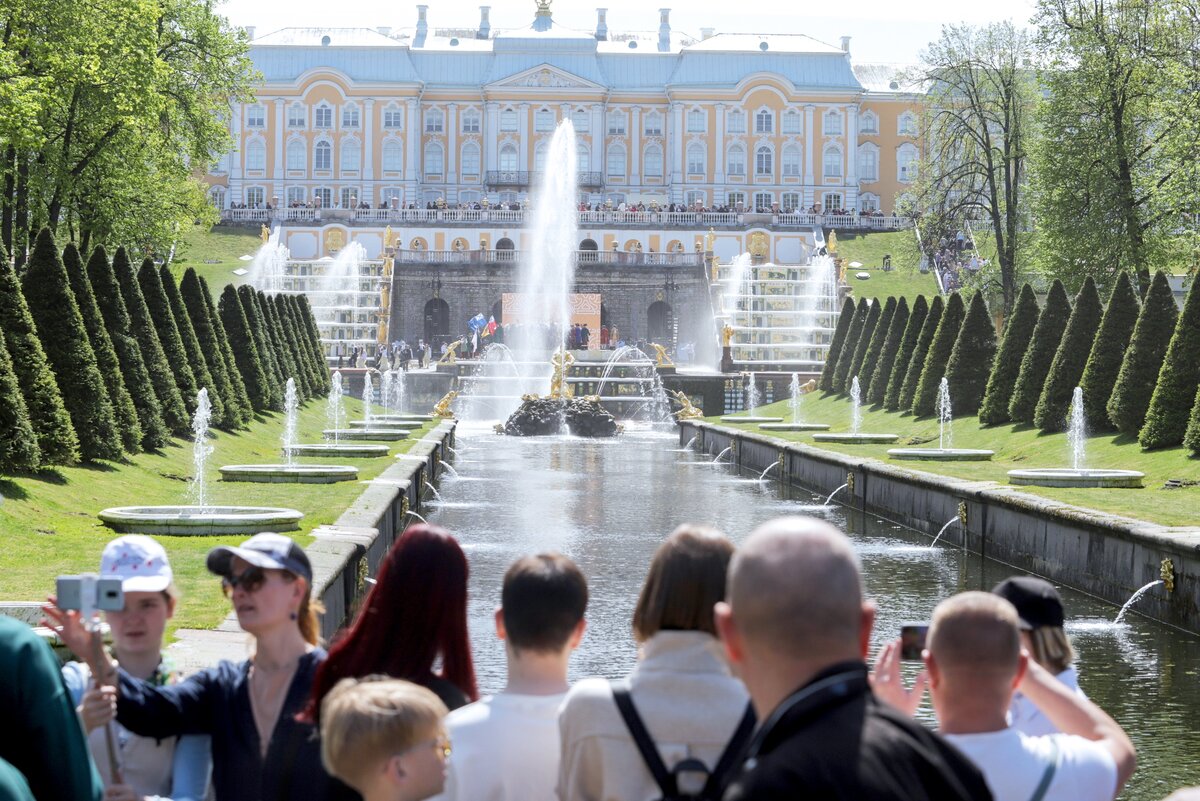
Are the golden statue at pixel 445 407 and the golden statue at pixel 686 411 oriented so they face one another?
yes

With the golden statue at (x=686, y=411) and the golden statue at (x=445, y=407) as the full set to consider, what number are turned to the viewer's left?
1

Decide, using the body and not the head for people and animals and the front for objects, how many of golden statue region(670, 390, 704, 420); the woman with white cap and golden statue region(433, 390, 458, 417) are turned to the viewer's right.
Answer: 1

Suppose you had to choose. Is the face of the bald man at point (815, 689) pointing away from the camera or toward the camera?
away from the camera

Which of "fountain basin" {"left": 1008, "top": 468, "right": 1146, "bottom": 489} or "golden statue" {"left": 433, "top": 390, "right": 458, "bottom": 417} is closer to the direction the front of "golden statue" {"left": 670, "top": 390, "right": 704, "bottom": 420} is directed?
the golden statue

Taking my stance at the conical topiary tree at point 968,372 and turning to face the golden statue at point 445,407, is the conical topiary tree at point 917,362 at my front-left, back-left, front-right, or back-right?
front-right

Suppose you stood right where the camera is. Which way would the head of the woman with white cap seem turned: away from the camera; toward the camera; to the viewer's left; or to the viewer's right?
toward the camera

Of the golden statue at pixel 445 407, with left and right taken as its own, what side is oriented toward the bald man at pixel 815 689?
right

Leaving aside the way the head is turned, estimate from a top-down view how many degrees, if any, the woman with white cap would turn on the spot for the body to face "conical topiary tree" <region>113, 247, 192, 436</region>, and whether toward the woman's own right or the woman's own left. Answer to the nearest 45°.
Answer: approximately 135° to the woman's own right

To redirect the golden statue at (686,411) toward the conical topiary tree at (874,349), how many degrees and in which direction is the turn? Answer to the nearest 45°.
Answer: approximately 180°

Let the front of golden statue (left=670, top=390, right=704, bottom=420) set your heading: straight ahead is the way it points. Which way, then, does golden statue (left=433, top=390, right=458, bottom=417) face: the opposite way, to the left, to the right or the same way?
the opposite way

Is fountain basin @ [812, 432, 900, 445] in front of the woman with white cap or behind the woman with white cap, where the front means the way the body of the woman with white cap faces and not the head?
behind

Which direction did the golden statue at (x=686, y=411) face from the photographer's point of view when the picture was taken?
facing to the left of the viewer

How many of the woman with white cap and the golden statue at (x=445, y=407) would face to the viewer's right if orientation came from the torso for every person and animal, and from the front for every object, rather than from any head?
1

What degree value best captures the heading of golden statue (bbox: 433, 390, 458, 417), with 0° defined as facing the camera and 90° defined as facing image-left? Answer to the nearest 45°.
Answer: approximately 270°

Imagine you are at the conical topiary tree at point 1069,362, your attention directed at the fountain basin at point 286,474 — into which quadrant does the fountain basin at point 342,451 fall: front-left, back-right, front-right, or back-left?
front-right
